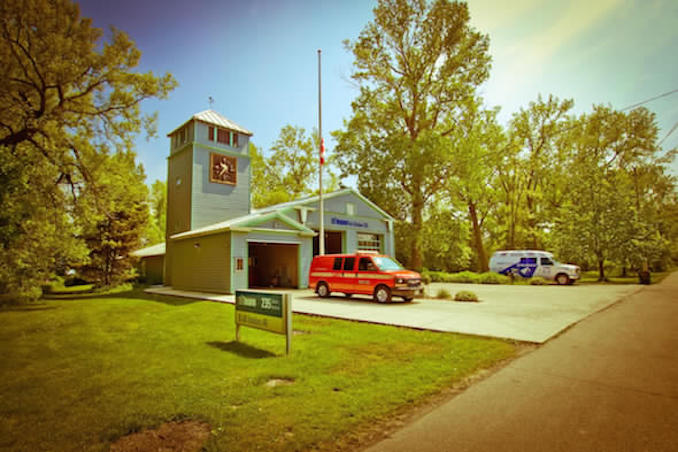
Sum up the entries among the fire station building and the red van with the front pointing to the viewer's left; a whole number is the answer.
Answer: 0

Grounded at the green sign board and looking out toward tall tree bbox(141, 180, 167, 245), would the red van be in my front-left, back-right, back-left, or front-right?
front-right

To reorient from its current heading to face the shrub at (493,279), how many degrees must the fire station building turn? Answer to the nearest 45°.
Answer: approximately 45° to its left

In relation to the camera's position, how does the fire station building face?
facing the viewer and to the right of the viewer

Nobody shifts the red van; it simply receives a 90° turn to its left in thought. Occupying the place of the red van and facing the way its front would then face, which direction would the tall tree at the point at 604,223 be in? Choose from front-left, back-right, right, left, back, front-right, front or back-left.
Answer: front

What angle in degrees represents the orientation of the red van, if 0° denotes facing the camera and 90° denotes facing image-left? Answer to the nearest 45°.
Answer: approximately 315°

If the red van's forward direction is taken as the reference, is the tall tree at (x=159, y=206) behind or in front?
behind

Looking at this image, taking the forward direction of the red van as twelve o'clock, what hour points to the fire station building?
The fire station building is roughly at 6 o'clock from the red van.
